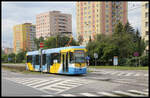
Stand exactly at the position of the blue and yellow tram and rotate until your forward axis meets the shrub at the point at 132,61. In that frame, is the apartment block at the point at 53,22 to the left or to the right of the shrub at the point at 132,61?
left

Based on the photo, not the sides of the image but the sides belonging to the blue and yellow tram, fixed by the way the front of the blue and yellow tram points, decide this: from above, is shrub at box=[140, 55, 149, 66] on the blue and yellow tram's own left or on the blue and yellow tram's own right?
on the blue and yellow tram's own left

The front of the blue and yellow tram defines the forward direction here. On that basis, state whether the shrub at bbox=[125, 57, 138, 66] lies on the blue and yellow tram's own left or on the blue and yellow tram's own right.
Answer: on the blue and yellow tram's own left

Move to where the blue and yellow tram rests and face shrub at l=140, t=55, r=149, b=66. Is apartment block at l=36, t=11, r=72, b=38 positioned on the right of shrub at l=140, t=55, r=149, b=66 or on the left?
left

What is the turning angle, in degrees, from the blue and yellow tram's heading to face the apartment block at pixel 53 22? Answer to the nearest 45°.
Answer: approximately 135° to its left
